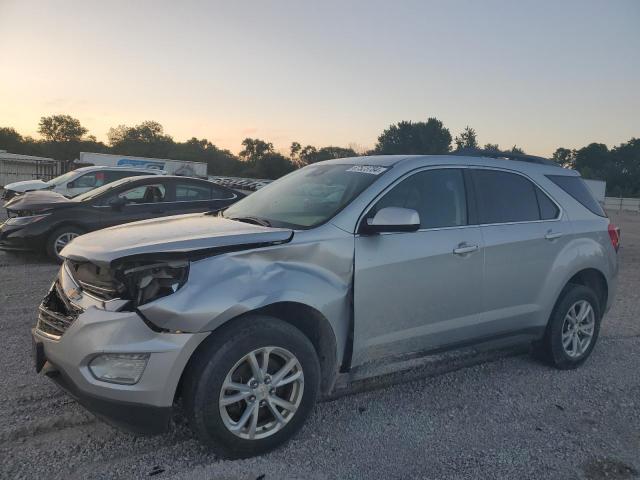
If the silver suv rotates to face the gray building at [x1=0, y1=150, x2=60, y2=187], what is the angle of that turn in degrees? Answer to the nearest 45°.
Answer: approximately 90° to its right

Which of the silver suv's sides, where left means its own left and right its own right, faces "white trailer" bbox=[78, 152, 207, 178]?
right

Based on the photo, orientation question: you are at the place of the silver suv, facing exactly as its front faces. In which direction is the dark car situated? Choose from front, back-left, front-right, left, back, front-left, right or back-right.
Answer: right

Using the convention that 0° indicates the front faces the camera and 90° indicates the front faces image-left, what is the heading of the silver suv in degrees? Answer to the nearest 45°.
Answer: approximately 45°

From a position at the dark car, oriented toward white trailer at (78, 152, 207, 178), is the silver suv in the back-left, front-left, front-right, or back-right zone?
back-right
